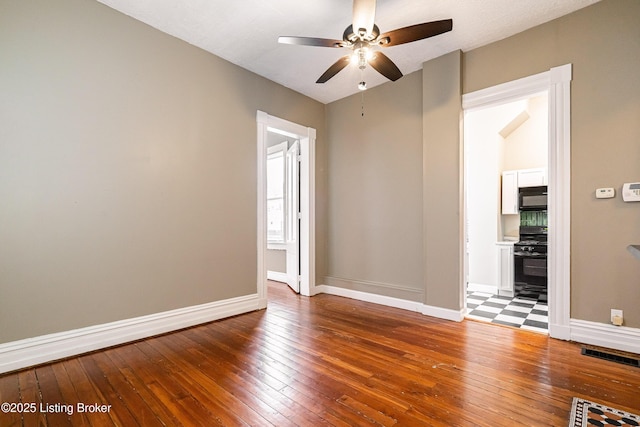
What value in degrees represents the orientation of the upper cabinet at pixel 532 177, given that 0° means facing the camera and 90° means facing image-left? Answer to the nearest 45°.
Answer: approximately 0°

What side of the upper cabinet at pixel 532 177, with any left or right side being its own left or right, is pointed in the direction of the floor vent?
front

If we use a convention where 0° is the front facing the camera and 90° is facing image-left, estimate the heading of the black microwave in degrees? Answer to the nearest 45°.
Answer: approximately 0°

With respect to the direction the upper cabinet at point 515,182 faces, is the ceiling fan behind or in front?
in front

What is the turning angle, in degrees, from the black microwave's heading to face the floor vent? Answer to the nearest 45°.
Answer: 0° — it already faces it

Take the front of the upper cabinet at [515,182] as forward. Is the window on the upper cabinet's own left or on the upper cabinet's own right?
on the upper cabinet's own right

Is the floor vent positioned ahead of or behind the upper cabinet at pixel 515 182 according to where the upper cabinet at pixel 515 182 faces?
ahead

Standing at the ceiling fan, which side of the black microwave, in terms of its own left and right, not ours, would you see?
front

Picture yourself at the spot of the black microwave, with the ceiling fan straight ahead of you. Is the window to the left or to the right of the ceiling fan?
right
